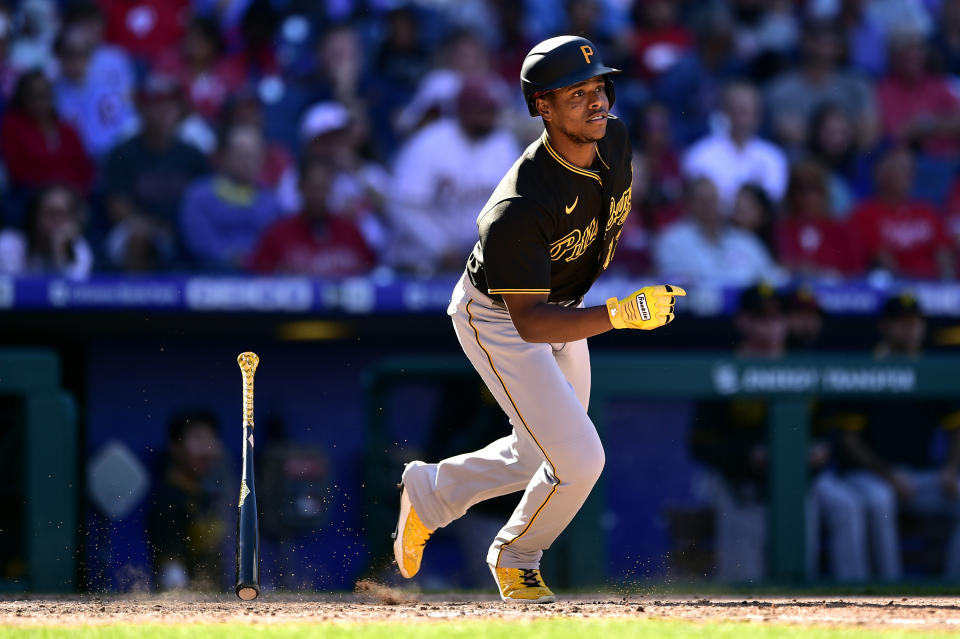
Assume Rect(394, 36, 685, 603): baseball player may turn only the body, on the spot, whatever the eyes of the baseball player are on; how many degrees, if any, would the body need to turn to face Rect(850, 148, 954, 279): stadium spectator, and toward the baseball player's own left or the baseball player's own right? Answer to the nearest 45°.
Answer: approximately 90° to the baseball player's own left

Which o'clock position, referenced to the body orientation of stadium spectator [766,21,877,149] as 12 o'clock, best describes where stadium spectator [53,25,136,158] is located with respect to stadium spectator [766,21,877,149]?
stadium spectator [53,25,136,158] is roughly at 2 o'clock from stadium spectator [766,21,877,149].

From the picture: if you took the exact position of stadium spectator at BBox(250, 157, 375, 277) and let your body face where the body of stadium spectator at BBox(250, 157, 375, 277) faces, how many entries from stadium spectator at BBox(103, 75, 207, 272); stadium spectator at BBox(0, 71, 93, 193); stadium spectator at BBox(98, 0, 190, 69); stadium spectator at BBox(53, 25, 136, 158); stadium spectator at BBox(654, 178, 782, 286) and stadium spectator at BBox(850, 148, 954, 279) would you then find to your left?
2

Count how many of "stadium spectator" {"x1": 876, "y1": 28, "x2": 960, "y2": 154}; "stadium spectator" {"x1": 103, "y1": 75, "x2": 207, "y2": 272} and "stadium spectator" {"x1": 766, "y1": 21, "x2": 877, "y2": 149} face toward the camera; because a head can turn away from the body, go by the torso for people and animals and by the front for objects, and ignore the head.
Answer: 3

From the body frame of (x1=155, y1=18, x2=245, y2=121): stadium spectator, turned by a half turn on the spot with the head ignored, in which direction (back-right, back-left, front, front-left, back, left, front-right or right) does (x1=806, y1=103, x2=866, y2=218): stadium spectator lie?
right

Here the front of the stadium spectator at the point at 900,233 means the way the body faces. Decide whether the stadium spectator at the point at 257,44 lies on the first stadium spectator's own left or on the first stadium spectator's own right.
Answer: on the first stadium spectator's own right

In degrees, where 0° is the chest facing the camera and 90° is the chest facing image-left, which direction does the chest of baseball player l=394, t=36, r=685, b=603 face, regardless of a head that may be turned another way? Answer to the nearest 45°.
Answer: approximately 315°

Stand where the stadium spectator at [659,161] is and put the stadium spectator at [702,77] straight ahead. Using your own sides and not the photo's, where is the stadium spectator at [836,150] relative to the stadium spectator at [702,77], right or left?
right

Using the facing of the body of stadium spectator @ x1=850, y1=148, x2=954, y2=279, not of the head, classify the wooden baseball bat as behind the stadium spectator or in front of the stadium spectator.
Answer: in front

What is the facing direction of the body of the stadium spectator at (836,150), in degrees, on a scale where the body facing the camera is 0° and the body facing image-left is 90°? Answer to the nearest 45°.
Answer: approximately 0°

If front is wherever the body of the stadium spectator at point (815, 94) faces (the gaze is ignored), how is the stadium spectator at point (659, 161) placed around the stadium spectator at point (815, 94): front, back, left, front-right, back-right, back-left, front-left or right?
front-right

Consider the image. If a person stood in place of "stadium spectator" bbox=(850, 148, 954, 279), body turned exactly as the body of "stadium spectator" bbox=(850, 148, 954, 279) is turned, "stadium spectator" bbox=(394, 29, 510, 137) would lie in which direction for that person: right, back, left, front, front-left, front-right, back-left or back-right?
right

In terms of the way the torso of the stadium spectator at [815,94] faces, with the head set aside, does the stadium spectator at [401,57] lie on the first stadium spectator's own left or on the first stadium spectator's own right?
on the first stadium spectator's own right

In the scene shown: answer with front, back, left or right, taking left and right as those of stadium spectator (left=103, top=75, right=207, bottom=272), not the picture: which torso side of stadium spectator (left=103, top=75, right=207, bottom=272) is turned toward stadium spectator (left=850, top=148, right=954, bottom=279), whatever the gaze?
left

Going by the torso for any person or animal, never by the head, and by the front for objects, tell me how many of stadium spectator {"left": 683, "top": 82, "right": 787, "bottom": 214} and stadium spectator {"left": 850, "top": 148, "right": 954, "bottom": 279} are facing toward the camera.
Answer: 2
